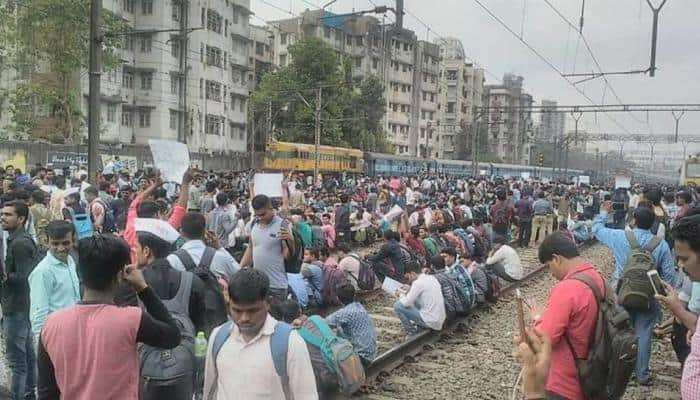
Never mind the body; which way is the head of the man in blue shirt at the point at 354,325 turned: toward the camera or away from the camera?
away from the camera

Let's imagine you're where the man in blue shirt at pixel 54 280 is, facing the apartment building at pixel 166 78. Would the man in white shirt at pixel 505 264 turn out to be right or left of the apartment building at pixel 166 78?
right

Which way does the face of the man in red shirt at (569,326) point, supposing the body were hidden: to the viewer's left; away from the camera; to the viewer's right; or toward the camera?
to the viewer's left

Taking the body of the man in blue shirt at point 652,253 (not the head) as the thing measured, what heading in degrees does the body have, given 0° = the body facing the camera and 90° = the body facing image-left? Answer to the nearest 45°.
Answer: approximately 180°

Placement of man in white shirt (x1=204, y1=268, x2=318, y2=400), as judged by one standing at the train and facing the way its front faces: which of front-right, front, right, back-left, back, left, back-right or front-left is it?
front-left

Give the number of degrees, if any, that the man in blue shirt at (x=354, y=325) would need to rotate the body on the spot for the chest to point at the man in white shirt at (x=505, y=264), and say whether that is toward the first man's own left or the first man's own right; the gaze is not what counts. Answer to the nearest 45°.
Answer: approximately 90° to the first man's own right

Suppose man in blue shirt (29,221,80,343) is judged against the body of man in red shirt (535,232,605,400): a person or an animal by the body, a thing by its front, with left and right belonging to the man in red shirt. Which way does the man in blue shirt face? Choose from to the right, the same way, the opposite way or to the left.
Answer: the opposite way

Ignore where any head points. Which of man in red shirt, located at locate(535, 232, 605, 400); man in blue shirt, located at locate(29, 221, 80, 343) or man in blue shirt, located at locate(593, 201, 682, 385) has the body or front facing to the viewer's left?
the man in red shirt

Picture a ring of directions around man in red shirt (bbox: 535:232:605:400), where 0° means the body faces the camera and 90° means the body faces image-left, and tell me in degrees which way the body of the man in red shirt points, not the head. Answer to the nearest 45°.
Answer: approximately 90°
